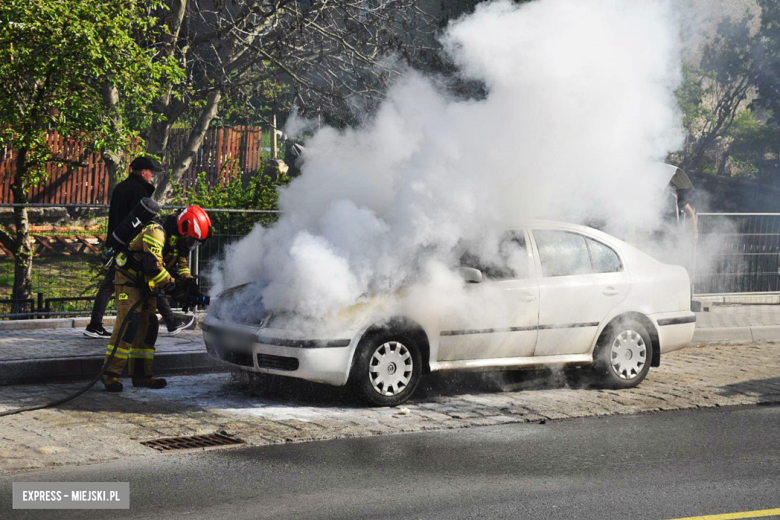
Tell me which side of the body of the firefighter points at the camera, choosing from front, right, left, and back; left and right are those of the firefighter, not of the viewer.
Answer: right

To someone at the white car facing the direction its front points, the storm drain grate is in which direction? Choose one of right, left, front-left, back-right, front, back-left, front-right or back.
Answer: front

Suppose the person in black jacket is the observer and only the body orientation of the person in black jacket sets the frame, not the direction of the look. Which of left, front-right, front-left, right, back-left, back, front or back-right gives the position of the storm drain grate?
right

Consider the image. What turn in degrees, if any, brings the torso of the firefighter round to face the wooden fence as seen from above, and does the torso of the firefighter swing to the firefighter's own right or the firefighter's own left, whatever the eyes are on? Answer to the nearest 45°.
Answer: approximately 90° to the firefighter's own left

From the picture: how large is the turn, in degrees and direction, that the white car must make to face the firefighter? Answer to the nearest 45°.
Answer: approximately 45° to its right

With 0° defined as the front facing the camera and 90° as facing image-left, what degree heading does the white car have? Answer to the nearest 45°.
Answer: approximately 45°

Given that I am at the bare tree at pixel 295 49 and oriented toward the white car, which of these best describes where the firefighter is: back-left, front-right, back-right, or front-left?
front-right

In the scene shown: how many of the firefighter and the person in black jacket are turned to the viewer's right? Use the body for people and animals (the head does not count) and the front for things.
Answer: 2

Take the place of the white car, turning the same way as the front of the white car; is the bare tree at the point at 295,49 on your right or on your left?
on your right

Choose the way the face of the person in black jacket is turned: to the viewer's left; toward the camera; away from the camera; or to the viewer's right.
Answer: to the viewer's right

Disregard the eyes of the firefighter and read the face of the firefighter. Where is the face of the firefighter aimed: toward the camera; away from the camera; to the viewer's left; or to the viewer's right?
to the viewer's right

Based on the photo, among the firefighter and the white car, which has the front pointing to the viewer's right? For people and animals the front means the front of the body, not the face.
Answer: the firefighter

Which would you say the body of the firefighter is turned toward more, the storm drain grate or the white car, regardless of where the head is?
the white car

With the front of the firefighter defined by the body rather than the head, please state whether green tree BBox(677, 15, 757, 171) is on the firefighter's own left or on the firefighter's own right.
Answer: on the firefighter's own left

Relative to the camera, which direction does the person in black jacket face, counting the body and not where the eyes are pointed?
to the viewer's right

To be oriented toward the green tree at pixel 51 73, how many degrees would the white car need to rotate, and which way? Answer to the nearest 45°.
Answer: approximately 90° to its right

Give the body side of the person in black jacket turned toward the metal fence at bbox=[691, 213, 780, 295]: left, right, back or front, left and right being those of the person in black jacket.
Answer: front
